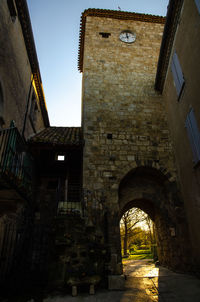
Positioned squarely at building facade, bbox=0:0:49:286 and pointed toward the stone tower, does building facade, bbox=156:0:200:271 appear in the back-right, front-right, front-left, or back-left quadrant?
front-right

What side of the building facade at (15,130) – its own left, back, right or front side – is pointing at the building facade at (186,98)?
front

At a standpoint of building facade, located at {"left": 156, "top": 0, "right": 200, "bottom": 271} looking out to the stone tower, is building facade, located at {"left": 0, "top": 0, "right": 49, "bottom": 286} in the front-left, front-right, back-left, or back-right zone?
front-left

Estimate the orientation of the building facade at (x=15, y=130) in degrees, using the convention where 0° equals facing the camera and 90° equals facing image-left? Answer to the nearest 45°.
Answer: approximately 270°

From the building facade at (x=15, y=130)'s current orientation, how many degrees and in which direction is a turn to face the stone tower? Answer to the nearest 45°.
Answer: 0° — it already faces it
